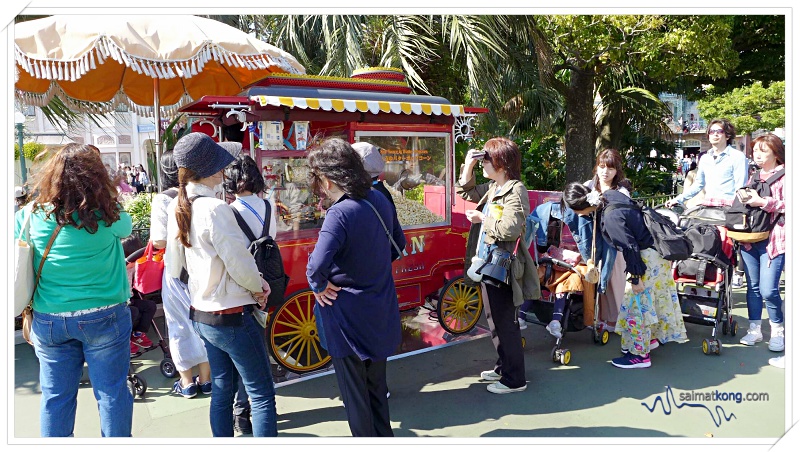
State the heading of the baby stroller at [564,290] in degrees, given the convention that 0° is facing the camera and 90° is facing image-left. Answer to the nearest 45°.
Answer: approximately 45°

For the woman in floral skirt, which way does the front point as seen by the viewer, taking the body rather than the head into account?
to the viewer's left

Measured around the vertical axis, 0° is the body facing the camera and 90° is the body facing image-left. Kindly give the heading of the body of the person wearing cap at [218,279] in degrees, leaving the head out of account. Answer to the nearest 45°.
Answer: approximately 225°

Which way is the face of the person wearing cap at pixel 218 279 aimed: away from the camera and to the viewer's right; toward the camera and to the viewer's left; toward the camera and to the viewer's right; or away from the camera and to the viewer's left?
away from the camera and to the viewer's right

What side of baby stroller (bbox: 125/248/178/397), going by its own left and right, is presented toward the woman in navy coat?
right

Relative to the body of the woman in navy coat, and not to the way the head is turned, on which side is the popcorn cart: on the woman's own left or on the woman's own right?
on the woman's own right

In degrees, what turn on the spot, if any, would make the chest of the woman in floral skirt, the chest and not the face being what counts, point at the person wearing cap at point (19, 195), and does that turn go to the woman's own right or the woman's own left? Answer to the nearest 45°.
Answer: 0° — they already face them

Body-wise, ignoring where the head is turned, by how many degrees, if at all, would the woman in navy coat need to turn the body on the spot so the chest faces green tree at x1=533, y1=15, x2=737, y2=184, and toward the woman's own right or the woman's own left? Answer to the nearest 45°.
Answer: approximately 90° to the woman's own right

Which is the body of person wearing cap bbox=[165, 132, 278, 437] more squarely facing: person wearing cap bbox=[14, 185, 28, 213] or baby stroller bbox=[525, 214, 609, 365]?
the baby stroller

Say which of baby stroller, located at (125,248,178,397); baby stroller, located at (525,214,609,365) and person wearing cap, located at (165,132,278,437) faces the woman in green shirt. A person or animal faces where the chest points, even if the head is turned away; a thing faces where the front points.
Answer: baby stroller, located at (525,214,609,365)

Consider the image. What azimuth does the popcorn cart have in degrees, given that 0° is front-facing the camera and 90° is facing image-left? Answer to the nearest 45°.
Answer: approximately 315°
